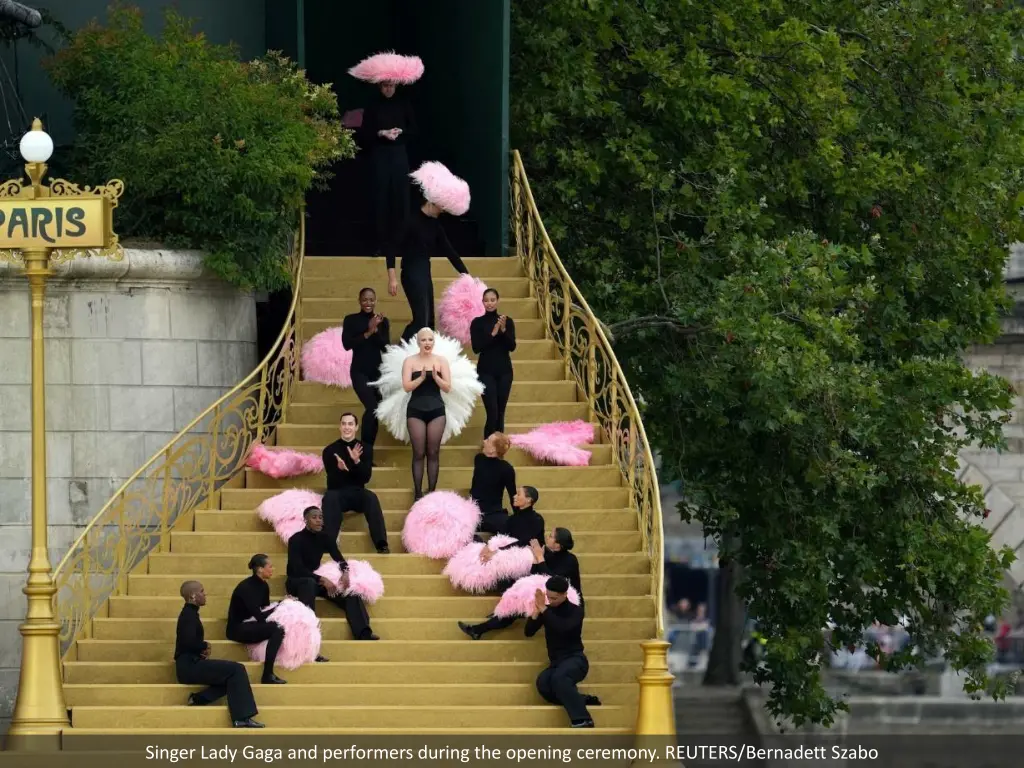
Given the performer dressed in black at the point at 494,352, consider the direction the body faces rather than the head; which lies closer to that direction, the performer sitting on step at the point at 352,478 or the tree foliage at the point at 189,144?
the performer sitting on step

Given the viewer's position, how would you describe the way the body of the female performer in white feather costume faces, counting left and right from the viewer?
facing the viewer

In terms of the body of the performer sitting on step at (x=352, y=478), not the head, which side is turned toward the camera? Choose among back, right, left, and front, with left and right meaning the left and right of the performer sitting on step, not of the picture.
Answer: front

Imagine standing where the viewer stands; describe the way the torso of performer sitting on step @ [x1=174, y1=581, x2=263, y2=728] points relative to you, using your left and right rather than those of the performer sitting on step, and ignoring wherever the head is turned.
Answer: facing to the right of the viewer

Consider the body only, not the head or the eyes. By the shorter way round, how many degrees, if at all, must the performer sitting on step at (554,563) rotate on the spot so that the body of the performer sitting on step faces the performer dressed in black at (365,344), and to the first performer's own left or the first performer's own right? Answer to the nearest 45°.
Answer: approximately 45° to the first performer's own right

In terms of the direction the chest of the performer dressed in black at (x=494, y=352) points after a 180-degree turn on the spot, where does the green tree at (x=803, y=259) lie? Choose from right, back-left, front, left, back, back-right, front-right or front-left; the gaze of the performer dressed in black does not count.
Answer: front-right

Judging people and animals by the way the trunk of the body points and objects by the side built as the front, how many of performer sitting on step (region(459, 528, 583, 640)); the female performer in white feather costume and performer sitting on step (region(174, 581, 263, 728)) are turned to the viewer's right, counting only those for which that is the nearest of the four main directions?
1

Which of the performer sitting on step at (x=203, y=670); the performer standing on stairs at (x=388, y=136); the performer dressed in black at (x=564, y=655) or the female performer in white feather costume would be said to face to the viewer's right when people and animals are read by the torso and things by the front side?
the performer sitting on step

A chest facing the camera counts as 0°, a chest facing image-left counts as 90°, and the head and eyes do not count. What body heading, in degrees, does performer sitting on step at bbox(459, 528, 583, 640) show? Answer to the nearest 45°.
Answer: approximately 90°

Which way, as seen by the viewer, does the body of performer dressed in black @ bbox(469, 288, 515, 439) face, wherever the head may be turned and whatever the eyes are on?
toward the camera

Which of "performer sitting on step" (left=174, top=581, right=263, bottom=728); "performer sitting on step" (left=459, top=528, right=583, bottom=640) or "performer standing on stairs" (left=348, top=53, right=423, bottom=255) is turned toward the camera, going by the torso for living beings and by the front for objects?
the performer standing on stairs

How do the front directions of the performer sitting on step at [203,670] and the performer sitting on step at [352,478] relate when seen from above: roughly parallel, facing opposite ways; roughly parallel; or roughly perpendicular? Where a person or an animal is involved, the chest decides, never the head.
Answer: roughly perpendicular

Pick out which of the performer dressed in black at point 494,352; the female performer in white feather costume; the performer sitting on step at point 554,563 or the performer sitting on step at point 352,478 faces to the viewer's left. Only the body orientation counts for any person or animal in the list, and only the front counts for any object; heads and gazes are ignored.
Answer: the performer sitting on step at point 554,563
